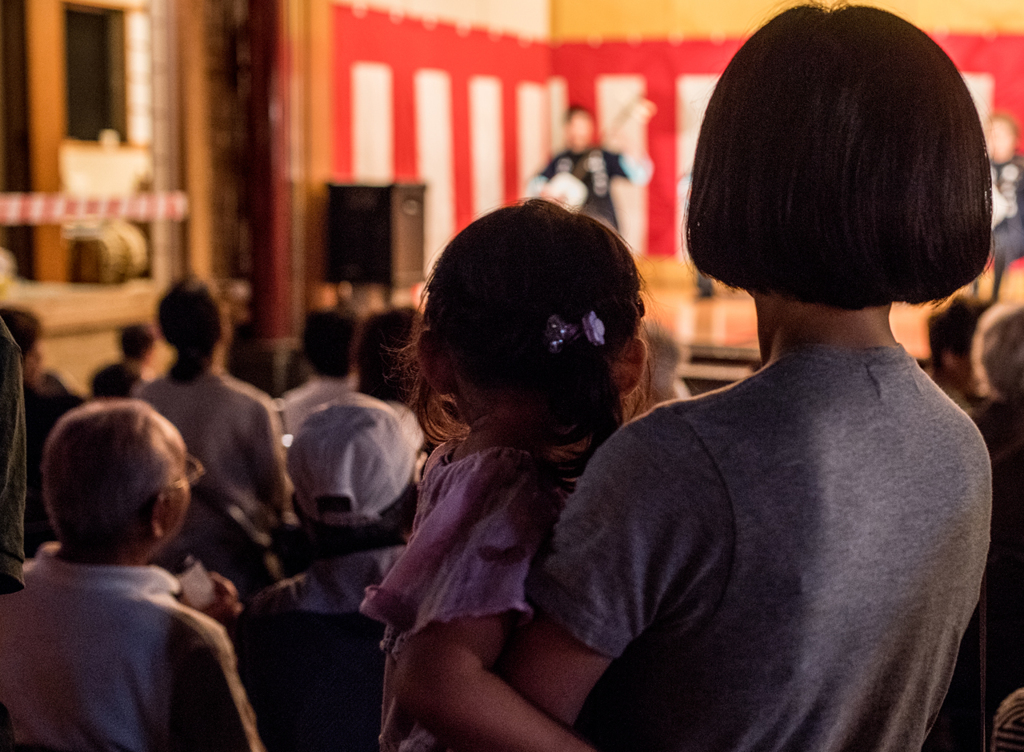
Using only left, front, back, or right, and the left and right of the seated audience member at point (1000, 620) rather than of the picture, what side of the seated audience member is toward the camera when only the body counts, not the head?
back

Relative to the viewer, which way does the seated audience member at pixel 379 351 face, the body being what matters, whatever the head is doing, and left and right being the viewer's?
facing away from the viewer

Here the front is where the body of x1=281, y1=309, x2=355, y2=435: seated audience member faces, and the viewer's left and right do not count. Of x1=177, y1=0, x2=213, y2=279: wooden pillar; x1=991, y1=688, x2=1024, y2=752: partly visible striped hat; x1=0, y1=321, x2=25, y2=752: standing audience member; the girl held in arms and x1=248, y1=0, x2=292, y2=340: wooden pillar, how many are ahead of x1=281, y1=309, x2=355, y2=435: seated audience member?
2

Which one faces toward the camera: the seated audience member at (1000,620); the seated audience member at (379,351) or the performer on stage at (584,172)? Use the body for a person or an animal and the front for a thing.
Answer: the performer on stage

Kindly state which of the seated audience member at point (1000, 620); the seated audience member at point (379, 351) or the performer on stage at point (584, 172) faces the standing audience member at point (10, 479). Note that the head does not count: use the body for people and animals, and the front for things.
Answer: the performer on stage

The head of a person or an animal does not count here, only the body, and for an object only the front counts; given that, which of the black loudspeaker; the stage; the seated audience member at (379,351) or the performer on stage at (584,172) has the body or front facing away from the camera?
the seated audience member

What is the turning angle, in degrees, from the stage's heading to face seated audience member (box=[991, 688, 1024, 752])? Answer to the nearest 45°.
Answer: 0° — it already faces them

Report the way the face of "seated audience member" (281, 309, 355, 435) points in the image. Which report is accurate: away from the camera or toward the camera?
away from the camera

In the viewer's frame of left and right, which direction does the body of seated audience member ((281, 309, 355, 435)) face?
facing away from the viewer

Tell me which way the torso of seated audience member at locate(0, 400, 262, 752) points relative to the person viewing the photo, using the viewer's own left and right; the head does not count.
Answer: facing away from the viewer and to the right of the viewer

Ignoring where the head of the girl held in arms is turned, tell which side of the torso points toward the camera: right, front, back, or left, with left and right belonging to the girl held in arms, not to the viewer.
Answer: back

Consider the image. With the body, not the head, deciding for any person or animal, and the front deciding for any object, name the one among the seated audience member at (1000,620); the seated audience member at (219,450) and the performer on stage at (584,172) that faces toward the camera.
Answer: the performer on stage

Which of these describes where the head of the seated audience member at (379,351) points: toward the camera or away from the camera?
away from the camera

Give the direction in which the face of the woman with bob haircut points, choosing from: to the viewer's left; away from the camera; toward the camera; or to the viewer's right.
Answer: away from the camera
